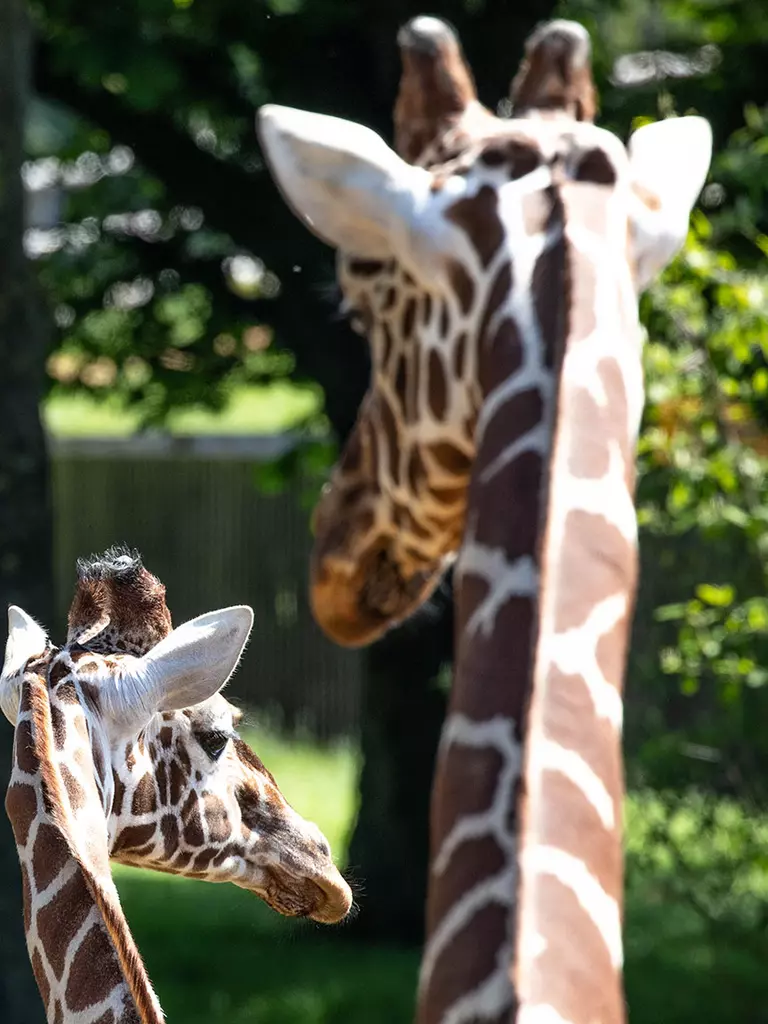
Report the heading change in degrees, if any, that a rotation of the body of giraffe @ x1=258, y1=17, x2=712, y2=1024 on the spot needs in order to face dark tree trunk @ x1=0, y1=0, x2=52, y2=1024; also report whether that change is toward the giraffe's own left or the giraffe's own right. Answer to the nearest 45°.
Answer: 0° — it already faces it

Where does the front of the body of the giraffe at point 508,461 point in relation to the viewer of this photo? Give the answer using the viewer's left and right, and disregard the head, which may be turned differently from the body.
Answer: facing away from the viewer and to the left of the viewer

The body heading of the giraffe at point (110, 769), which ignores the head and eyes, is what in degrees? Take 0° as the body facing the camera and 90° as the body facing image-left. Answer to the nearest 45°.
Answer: approximately 225°

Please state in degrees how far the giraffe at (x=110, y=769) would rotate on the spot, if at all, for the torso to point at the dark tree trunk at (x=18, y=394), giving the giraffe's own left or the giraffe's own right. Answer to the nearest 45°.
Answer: approximately 45° to the giraffe's own left
